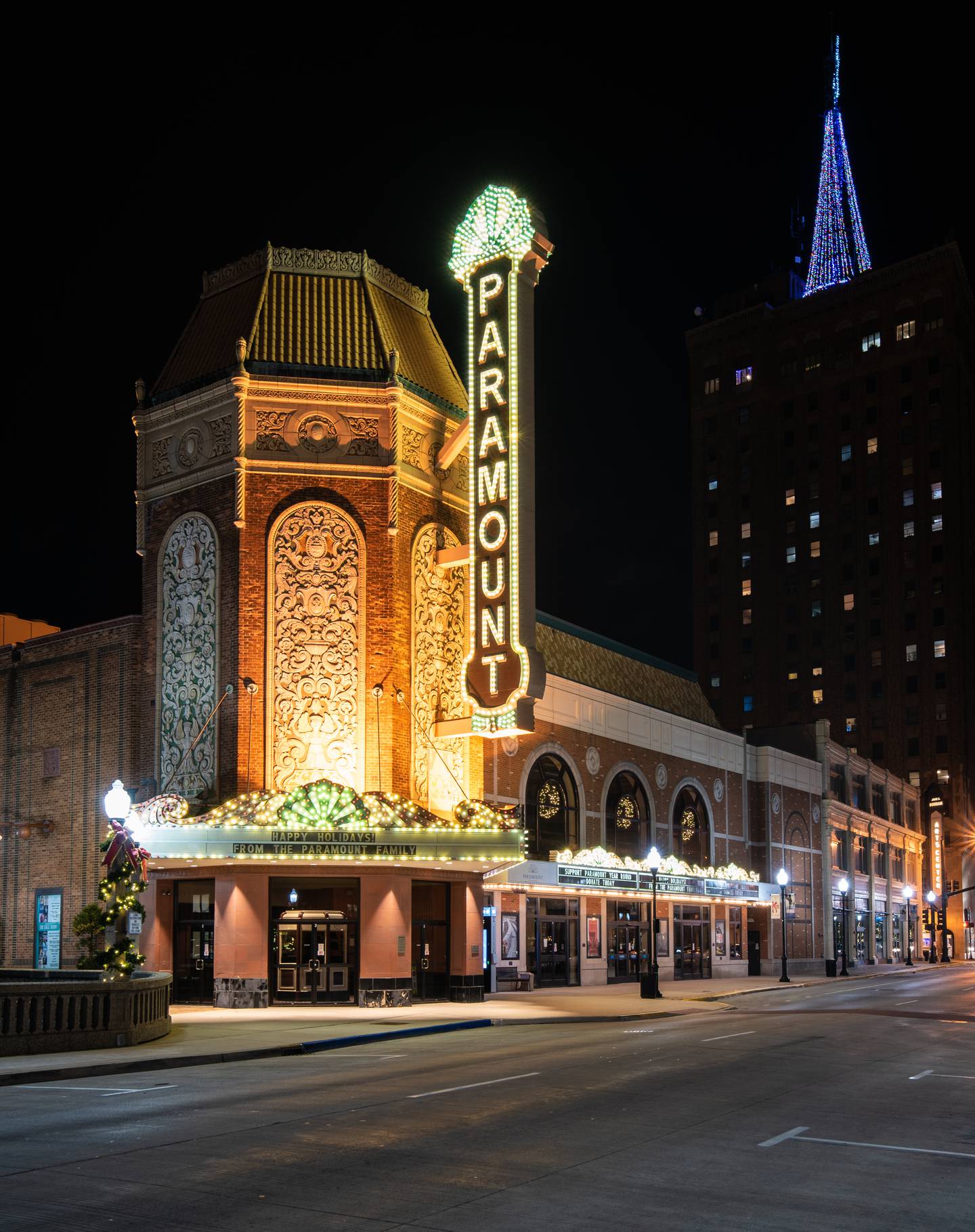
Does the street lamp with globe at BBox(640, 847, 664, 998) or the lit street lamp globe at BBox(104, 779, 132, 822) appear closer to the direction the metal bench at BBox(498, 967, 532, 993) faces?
the street lamp with globe

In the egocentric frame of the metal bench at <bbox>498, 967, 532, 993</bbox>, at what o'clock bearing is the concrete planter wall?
The concrete planter wall is roughly at 2 o'clock from the metal bench.

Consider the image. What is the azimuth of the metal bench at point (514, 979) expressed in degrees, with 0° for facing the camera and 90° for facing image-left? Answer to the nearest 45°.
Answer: approximately 315°

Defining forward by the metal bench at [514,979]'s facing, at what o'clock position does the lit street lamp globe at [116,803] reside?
The lit street lamp globe is roughly at 2 o'clock from the metal bench.

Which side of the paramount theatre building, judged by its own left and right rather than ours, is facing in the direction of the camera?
front

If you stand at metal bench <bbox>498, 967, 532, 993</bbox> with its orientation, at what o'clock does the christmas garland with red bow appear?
The christmas garland with red bow is roughly at 2 o'clock from the metal bench.

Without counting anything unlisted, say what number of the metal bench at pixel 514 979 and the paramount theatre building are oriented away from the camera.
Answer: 0
